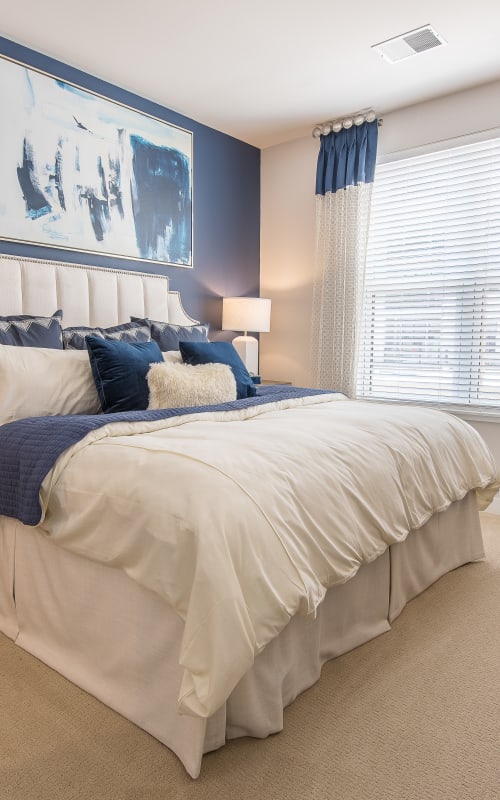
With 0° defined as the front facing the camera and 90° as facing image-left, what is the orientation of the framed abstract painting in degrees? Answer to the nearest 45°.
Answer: approximately 315°

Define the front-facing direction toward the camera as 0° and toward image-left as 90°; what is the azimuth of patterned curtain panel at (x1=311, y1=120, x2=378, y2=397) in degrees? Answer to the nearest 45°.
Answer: approximately 45°

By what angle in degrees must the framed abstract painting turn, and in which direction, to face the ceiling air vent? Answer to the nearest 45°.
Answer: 0° — it already faces it

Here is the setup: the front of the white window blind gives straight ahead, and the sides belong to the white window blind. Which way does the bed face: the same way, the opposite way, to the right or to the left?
to the left

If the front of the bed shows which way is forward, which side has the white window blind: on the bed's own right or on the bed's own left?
on the bed's own left

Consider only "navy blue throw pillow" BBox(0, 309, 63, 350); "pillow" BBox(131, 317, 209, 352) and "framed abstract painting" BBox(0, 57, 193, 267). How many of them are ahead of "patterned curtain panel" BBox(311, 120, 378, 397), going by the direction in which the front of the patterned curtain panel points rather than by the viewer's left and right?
3
